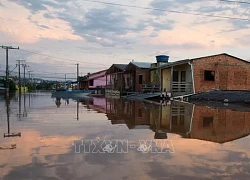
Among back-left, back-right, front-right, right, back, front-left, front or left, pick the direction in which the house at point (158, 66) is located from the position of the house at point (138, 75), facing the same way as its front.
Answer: left

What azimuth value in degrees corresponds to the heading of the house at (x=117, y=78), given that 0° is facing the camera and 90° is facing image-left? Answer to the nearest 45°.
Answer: approximately 45°

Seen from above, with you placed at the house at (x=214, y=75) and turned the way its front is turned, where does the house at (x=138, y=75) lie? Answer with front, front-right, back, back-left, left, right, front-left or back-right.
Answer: right

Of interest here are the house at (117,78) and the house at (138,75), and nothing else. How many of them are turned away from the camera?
0

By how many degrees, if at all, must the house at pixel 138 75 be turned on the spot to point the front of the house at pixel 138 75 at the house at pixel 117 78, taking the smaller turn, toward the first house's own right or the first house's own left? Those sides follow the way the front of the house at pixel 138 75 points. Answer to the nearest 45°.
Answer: approximately 90° to the first house's own right

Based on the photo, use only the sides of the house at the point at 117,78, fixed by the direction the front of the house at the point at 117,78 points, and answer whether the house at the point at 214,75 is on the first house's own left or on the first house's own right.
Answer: on the first house's own left

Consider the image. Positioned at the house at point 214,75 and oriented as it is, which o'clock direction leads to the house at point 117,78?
the house at point 117,78 is roughly at 3 o'clock from the house at point 214,75.

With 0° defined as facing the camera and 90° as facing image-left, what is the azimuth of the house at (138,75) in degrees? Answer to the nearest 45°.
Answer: approximately 45°

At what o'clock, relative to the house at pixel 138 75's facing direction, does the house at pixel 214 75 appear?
the house at pixel 214 75 is roughly at 9 o'clock from the house at pixel 138 75.

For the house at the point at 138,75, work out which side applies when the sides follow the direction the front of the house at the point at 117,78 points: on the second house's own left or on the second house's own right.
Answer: on the second house's own left
